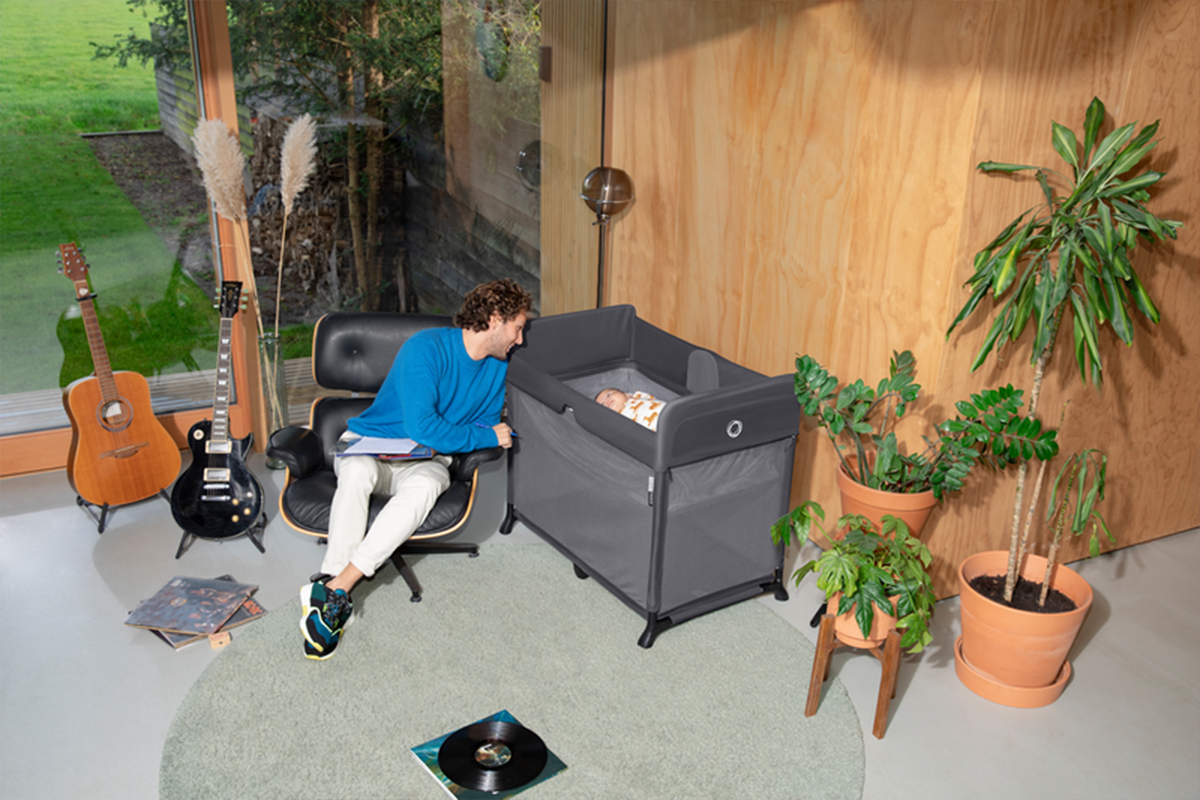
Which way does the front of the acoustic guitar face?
toward the camera

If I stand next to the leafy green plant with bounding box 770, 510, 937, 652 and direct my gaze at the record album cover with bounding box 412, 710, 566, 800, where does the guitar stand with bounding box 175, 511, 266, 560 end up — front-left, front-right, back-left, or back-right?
front-right

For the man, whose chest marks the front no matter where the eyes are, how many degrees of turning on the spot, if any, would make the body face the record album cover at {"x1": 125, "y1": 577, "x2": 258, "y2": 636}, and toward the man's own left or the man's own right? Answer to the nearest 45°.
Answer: approximately 135° to the man's own right

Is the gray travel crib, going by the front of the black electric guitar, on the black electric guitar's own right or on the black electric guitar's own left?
on the black electric guitar's own left

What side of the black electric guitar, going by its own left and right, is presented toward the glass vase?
back

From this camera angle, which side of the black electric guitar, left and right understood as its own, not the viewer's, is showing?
front

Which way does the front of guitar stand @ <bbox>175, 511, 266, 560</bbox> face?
toward the camera

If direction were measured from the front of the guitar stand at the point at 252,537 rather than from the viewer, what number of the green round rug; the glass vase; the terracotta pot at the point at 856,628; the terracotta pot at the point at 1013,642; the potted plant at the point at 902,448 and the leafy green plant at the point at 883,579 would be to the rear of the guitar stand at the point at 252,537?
1

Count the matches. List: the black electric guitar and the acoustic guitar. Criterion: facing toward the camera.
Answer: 2

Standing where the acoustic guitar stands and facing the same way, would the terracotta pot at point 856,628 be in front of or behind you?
in front

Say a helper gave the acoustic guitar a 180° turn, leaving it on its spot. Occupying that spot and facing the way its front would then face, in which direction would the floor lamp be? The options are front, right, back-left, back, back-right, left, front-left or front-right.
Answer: right

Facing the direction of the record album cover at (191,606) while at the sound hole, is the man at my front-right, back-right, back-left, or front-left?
front-left

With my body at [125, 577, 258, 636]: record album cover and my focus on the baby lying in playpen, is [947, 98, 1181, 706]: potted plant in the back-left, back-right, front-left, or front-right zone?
front-right

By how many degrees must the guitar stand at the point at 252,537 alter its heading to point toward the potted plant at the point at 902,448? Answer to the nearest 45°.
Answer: approximately 45° to its left

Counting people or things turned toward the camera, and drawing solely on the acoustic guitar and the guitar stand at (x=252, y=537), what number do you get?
2
